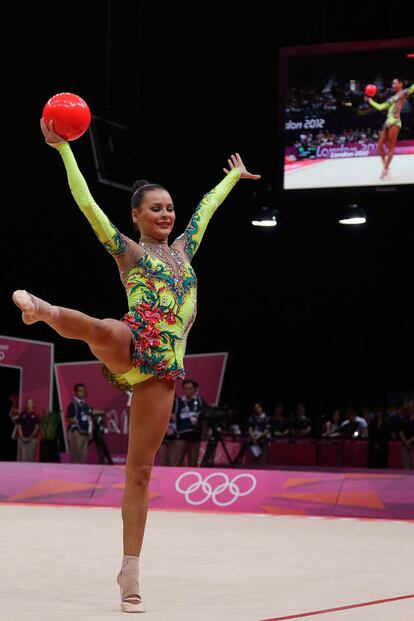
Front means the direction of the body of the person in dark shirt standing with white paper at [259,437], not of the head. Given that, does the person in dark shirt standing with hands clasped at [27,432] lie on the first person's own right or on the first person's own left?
on the first person's own right

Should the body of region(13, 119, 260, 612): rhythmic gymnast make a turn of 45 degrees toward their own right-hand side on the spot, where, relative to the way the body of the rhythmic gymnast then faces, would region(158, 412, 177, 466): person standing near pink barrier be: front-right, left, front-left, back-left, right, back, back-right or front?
back

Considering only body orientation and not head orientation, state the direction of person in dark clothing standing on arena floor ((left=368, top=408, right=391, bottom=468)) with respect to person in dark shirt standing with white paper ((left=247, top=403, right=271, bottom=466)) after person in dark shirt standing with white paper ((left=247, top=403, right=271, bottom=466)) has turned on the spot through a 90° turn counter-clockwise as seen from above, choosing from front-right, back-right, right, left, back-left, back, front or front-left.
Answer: front

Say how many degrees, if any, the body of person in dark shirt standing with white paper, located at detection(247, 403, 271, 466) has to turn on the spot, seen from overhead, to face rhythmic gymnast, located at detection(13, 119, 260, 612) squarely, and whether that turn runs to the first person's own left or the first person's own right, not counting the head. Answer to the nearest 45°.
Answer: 0° — they already face them

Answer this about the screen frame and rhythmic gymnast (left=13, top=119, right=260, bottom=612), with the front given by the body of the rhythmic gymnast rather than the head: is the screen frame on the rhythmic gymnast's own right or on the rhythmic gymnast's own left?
on the rhythmic gymnast's own left

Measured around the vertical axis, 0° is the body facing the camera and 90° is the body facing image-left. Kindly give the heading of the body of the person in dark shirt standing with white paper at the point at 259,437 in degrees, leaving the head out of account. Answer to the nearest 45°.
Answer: approximately 0°

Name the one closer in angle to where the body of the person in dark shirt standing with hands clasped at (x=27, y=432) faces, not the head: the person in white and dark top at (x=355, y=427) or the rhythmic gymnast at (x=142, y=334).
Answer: the rhythmic gymnast

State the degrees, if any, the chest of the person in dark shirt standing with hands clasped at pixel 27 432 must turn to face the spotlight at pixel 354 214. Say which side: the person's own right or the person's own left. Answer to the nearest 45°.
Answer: approximately 45° to the person's own left

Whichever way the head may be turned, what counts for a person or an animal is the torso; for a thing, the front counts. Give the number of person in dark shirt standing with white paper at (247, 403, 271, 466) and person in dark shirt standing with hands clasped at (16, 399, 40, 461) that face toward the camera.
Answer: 2

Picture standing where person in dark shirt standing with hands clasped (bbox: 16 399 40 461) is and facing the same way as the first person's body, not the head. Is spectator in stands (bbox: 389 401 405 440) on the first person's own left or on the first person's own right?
on the first person's own left

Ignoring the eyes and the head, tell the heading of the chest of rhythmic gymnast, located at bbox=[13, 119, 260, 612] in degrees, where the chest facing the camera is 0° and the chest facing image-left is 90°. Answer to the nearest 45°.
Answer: approximately 315°

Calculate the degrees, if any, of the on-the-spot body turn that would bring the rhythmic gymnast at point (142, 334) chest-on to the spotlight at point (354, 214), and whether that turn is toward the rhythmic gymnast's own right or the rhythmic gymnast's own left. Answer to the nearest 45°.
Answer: approximately 135° to the rhythmic gymnast's own left

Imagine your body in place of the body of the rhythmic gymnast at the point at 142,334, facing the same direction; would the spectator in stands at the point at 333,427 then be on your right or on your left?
on your left

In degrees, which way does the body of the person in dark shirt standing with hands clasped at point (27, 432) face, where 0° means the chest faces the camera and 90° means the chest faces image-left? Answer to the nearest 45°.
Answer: approximately 0°
